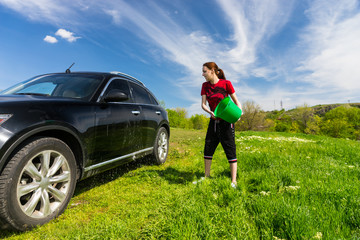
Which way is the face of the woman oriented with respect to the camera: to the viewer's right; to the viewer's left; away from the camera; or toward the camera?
to the viewer's left

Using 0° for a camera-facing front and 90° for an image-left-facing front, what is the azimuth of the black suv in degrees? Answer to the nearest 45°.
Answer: approximately 45°

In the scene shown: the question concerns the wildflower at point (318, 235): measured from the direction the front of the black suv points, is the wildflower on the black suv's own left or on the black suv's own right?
on the black suv's own left

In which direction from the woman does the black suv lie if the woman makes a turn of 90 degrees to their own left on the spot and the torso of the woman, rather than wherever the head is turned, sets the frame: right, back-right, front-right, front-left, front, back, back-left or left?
right

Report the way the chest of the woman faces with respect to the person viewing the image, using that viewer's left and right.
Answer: facing the viewer and to the left of the viewer
